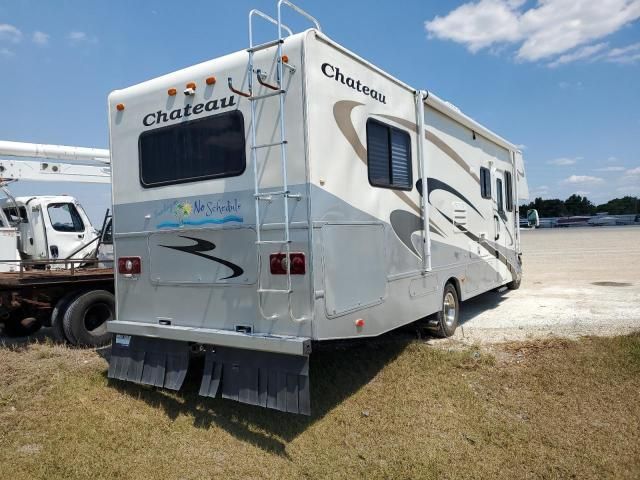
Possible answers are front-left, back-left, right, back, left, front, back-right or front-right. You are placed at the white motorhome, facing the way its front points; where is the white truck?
left

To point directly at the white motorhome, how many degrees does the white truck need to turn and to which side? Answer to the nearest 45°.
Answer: approximately 135° to its right

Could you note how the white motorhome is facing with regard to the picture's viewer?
facing away from the viewer and to the right of the viewer

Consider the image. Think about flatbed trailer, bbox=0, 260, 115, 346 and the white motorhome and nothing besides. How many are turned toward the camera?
0

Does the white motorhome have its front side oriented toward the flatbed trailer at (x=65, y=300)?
no

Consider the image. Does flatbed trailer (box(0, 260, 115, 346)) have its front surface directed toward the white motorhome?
no
